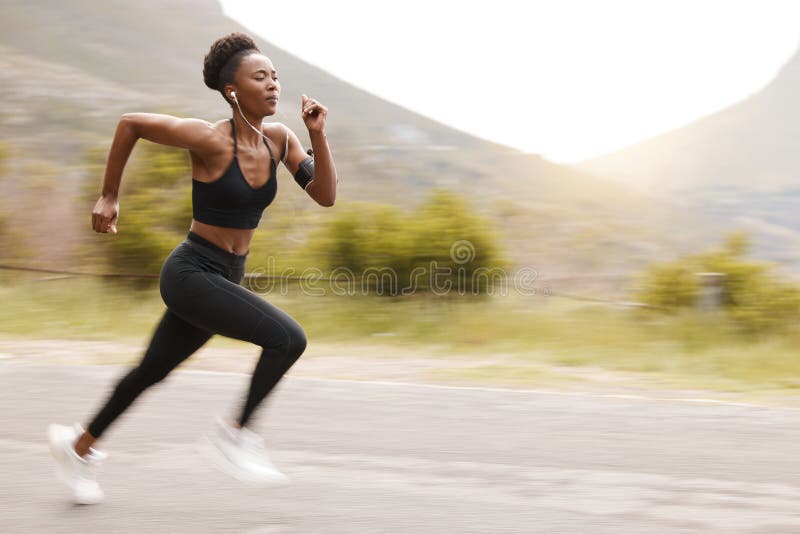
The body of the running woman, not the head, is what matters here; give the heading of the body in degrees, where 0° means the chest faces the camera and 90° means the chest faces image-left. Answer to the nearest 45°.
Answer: approximately 315°

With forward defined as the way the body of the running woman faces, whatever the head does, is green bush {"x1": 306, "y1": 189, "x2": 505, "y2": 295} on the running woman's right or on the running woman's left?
on the running woman's left

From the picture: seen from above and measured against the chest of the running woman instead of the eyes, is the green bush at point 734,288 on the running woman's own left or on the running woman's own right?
on the running woman's own left
